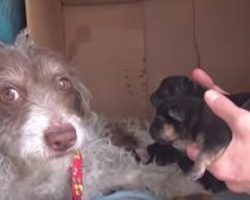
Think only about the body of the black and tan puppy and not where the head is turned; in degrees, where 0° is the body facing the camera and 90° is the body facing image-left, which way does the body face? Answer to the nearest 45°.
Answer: approximately 45°

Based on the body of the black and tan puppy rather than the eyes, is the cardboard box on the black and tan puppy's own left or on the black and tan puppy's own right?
on the black and tan puppy's own right

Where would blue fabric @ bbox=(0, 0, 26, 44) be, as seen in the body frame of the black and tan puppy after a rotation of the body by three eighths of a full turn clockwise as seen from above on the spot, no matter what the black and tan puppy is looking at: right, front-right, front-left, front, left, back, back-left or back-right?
front-left
